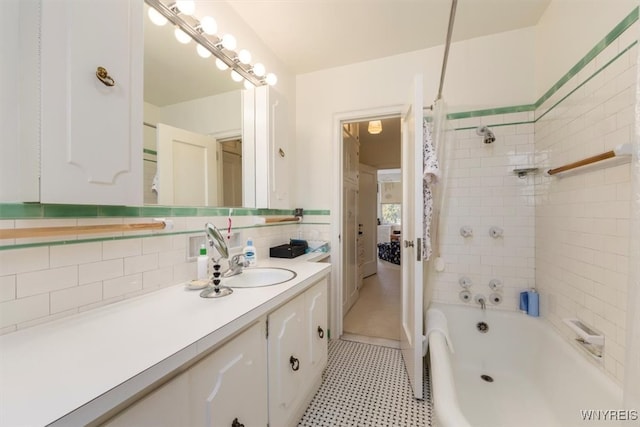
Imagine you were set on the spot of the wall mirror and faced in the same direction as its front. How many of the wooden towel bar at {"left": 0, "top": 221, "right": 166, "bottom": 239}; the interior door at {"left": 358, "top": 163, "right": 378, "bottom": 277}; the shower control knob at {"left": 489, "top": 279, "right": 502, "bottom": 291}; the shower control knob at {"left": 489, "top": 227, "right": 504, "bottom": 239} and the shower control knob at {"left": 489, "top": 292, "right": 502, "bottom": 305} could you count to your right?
1

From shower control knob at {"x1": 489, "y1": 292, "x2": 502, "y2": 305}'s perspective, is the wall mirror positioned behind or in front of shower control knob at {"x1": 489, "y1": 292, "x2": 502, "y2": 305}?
in front

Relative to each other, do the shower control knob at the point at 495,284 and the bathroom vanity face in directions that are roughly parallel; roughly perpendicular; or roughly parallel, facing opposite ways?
roughly perpendicular

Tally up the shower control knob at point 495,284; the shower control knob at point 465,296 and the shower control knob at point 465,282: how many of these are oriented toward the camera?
3

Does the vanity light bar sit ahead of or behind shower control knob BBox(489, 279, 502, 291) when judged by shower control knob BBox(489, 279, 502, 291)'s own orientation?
ahead

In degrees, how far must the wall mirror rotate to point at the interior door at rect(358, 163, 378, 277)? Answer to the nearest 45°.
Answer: approximately 90° to its left

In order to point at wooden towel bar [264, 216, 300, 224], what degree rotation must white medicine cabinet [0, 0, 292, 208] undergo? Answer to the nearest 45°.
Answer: approximately 90° to its left

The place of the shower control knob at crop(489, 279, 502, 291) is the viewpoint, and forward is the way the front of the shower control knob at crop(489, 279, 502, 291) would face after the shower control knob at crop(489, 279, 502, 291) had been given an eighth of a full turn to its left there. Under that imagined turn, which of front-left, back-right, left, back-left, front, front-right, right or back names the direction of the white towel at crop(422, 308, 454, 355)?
right

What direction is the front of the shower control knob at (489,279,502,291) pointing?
toward the camera

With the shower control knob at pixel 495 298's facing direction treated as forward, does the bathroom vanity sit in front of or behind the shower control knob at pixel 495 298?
in front

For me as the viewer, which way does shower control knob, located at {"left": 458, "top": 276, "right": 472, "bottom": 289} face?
facing the viewer

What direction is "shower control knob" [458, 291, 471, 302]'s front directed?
toward the camera
